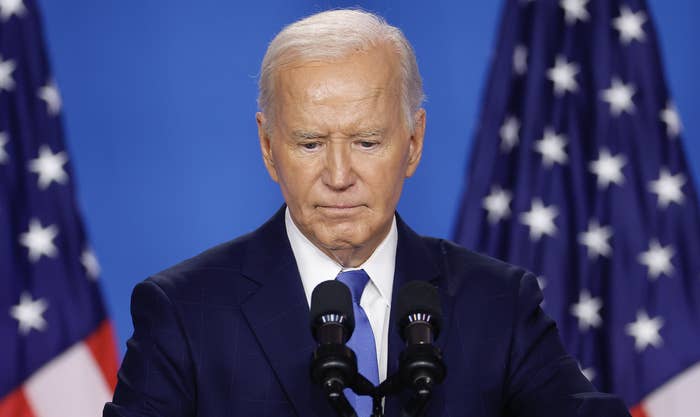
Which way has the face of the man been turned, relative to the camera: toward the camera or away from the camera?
toward the camera

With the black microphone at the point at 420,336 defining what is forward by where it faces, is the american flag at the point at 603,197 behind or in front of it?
in front

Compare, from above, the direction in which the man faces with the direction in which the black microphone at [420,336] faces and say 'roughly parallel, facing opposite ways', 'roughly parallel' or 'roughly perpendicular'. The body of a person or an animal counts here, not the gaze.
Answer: roughly parallel, facing opposite ways

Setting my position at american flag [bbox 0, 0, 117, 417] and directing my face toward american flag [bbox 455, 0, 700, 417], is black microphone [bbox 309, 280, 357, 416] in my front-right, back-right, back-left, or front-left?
front-right

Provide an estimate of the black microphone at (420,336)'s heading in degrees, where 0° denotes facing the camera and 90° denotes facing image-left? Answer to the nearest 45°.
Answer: approximately 180°

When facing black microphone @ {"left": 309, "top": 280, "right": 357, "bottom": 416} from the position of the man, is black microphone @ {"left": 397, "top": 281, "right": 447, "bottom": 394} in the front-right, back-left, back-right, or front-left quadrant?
front-left

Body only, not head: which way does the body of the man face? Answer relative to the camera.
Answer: toward the camera

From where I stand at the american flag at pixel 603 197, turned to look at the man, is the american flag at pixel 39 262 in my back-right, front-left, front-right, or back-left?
front-right

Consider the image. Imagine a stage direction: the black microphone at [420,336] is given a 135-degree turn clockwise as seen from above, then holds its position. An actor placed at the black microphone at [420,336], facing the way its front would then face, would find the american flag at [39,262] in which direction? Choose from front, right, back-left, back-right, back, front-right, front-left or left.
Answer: back

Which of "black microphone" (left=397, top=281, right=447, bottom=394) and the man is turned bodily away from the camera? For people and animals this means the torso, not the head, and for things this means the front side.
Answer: the black microphone
